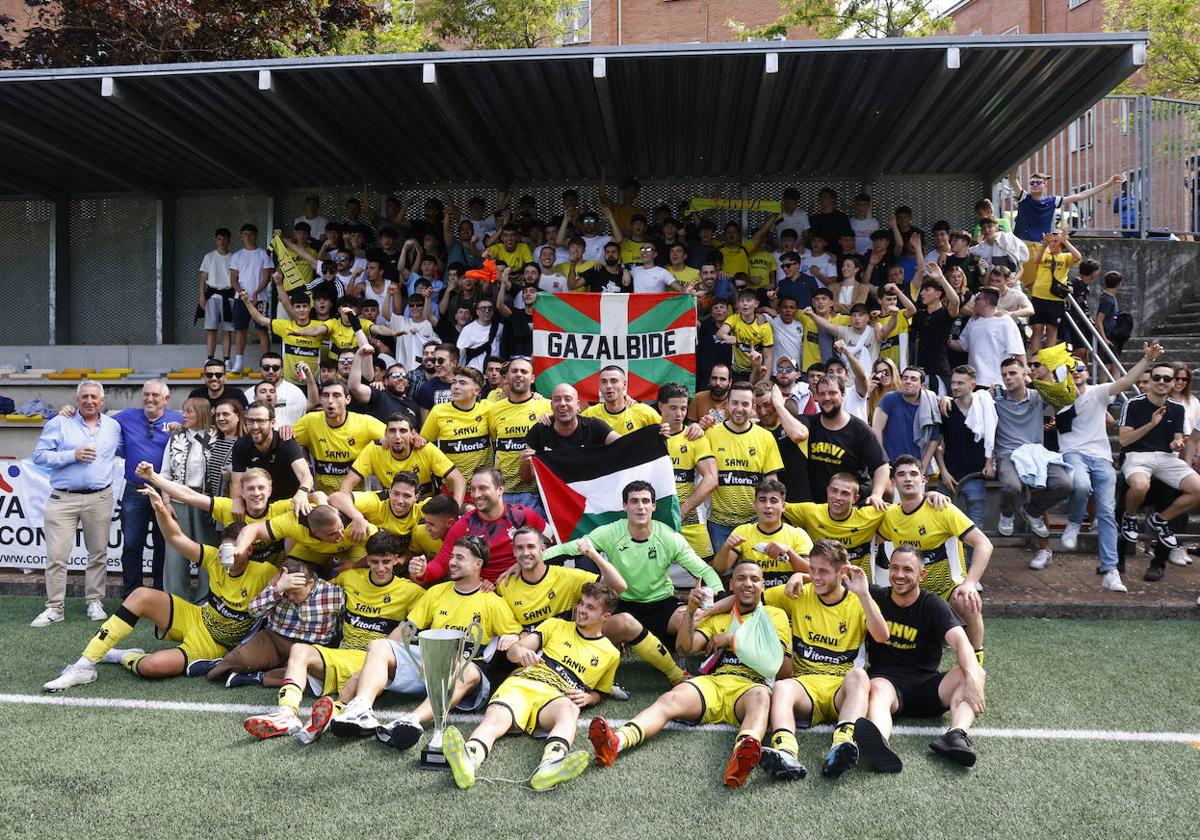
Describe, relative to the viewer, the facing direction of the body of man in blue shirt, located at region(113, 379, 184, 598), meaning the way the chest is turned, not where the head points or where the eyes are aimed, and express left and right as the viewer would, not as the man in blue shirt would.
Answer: facing the viewer

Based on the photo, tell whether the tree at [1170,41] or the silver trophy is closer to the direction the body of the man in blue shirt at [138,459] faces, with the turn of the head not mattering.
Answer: the silver trophy

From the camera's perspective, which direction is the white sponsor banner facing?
toward the camera

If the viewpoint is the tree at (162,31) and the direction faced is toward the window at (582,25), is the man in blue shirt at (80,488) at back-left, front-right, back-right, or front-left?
back-right

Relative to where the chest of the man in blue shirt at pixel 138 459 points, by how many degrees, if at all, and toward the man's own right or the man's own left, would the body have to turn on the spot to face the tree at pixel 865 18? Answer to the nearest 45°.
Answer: approximately 135° to the man's own left

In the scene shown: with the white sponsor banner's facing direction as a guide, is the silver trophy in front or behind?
in front

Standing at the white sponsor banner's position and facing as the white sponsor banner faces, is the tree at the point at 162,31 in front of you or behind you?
behind

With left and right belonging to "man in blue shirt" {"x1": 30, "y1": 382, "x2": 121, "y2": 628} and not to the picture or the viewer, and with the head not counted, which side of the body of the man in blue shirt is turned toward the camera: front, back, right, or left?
front
